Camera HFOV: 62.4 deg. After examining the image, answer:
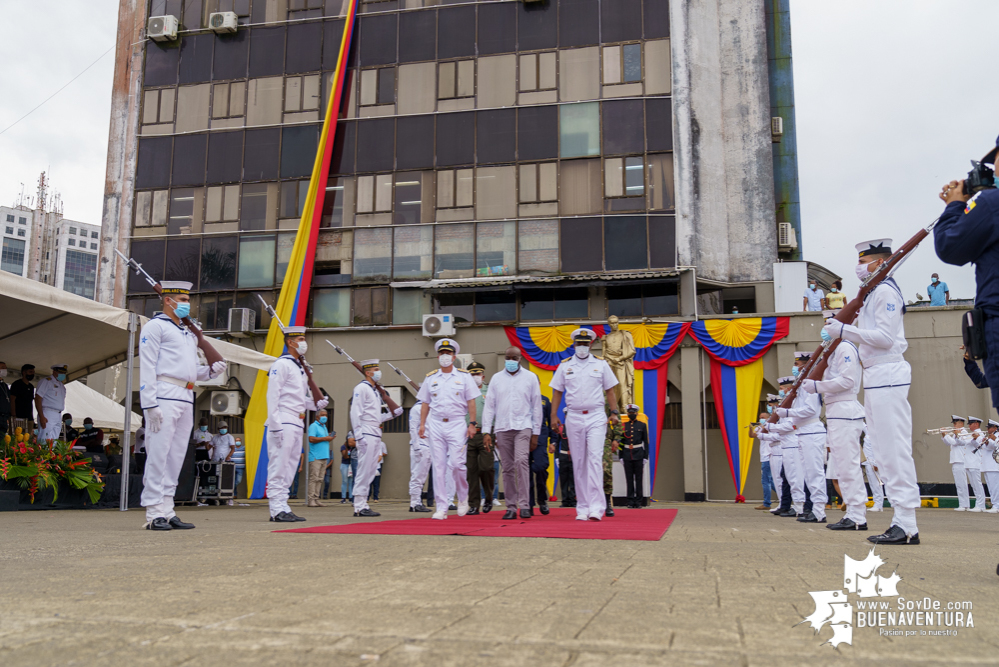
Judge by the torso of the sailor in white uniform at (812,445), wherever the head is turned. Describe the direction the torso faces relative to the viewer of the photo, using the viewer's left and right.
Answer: facing to the left of the viewer

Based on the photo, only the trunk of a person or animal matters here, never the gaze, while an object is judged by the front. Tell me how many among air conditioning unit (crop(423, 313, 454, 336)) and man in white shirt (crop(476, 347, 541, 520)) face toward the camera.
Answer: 2

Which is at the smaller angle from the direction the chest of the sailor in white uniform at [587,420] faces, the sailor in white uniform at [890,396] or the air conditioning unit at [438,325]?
the sailor in white uniform

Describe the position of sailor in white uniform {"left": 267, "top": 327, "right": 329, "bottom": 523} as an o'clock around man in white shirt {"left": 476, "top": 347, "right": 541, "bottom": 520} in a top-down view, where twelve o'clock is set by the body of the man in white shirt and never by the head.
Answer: The sailor in white uniform is roughly at 3 o'clock from the man in white shirt.

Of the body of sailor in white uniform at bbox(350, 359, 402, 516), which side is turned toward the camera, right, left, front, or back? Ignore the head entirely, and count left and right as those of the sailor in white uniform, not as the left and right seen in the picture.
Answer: right

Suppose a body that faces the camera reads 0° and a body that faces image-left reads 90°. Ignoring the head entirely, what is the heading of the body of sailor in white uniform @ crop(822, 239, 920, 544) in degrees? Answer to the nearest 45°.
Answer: approximately 90°

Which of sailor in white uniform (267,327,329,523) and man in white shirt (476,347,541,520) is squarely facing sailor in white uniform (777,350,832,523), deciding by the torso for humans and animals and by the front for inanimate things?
sailor in white uniform (267,327,329,523)

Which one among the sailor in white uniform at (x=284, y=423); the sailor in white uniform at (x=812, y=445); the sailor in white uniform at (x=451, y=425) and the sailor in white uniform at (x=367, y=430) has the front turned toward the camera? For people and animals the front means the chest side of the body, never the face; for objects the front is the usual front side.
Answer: the sailor in white uniform at (x=451, y=425)

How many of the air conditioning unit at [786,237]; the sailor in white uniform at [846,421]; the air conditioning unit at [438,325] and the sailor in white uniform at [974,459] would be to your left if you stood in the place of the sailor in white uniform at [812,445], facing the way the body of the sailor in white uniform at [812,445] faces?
1

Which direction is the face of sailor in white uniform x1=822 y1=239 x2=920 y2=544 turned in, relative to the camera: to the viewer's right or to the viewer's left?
to the viewer's left

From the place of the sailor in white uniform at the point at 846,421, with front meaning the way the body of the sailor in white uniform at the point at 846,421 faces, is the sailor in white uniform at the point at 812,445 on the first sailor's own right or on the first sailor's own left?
on the first sailor's own right

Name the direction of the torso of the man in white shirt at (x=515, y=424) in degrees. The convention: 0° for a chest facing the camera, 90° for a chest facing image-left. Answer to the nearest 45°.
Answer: approximately 0°

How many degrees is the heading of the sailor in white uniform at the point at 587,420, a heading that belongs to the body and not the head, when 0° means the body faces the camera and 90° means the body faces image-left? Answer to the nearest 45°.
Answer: approximately 0°

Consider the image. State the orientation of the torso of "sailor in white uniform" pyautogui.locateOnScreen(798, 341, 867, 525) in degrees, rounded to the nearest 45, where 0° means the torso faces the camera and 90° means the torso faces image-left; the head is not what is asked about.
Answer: approximately 90°

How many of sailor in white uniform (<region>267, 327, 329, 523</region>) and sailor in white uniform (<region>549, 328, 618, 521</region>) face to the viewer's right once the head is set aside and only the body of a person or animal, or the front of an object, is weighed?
1

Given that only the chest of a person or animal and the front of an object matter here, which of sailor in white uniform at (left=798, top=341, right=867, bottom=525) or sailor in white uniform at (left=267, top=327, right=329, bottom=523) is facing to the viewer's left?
sailor in white uniform at (left=798, top=341, right=867, bottom=525)

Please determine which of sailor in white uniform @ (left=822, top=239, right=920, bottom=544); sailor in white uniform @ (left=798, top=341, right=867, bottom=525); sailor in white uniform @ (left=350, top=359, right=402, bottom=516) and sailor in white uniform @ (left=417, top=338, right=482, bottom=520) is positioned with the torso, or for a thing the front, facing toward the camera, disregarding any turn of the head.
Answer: sailor in white uniform @ (left=417, top=338, right=482, bottom=520)

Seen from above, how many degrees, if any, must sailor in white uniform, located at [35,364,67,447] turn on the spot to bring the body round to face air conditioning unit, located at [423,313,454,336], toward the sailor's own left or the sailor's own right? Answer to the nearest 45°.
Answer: approximately 90° to the sailor's own left
